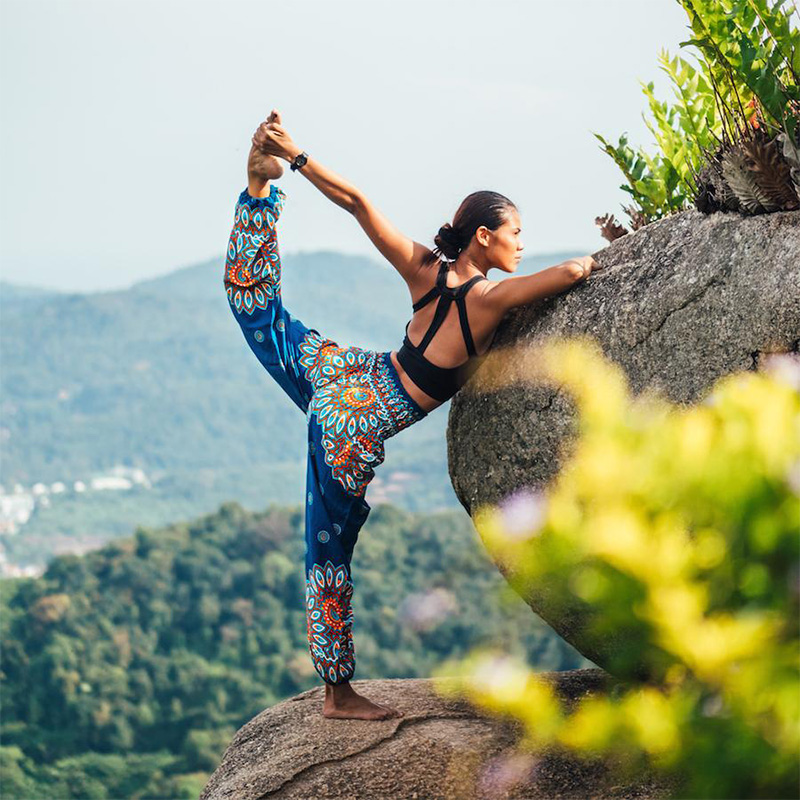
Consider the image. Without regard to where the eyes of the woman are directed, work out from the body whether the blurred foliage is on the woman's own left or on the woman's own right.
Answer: on the woman's own right

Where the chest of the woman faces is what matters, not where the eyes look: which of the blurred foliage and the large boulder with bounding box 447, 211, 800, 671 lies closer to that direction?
the large boulder

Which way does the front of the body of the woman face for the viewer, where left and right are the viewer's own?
facing away from the viewer and to the right of the viewer

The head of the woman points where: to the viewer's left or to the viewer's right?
to the viewer's right
